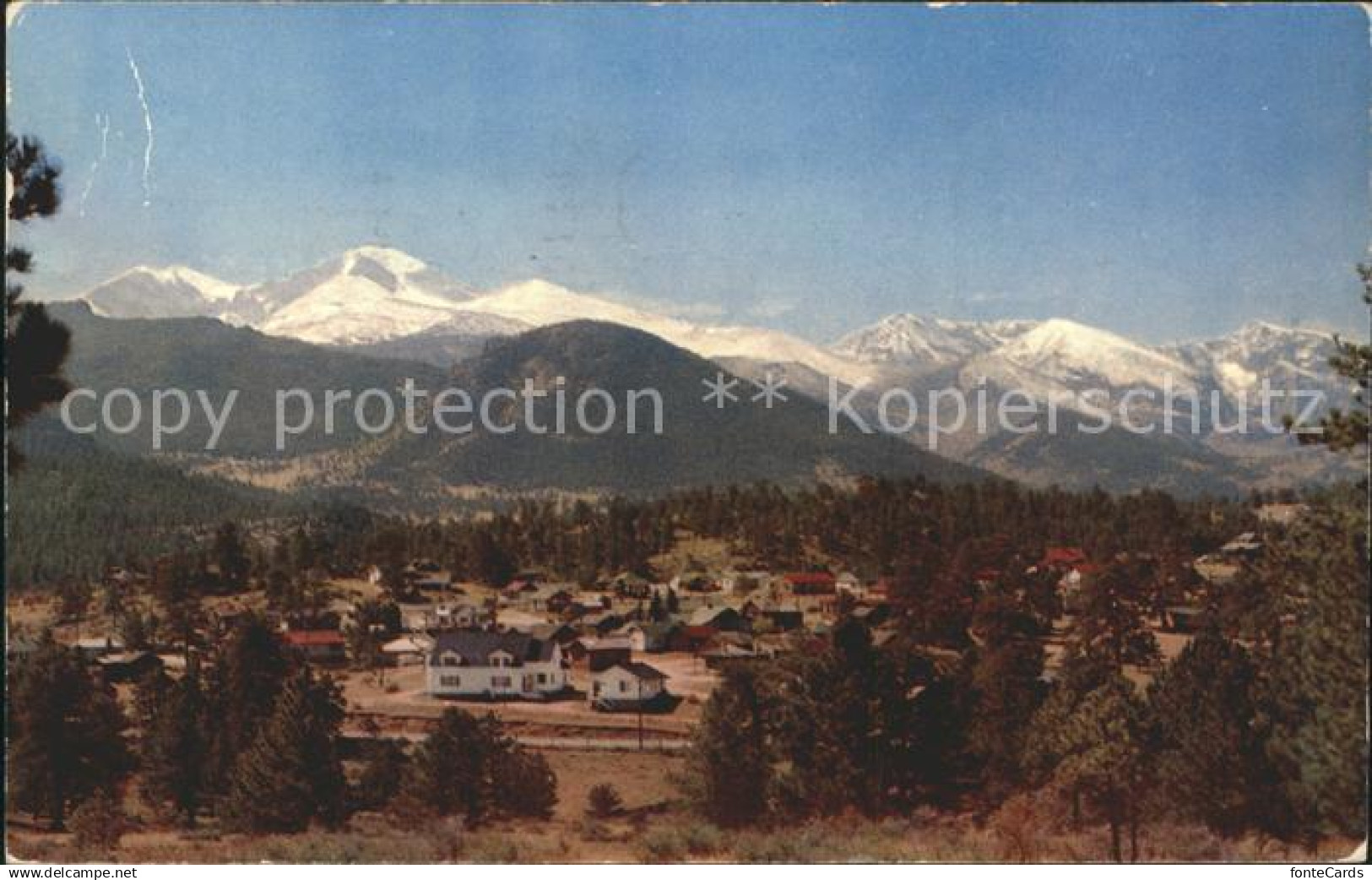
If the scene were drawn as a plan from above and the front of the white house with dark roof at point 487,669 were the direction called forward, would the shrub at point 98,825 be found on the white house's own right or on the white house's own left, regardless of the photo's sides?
on the white house's own right

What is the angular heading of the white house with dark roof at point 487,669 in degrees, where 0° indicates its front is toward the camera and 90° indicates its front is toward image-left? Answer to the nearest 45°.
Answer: approximately 0°

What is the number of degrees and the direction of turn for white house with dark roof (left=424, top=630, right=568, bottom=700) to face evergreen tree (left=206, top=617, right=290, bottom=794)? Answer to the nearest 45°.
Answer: approximately 90° to its right

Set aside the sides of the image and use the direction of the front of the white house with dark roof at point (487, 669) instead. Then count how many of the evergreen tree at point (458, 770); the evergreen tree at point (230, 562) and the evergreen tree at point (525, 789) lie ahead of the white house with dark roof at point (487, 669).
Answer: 2

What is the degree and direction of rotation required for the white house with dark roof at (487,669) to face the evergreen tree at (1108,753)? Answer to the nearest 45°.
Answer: approximately 45° to its left

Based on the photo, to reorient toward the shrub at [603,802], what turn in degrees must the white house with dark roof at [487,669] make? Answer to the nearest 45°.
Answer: approximately 45° to its left

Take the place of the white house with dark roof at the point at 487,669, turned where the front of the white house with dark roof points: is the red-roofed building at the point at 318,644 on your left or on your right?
on your right

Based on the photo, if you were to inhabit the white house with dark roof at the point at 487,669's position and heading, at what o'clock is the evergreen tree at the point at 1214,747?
The evergreen tree is roughly at 10 o'clock from the white house with dark roof.

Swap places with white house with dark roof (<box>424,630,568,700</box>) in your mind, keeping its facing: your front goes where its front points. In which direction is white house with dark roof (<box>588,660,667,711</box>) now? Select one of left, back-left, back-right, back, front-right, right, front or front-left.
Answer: left

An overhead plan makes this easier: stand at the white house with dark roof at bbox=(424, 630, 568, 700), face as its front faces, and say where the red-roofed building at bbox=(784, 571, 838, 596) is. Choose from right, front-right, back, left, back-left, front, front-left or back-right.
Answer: back-left
